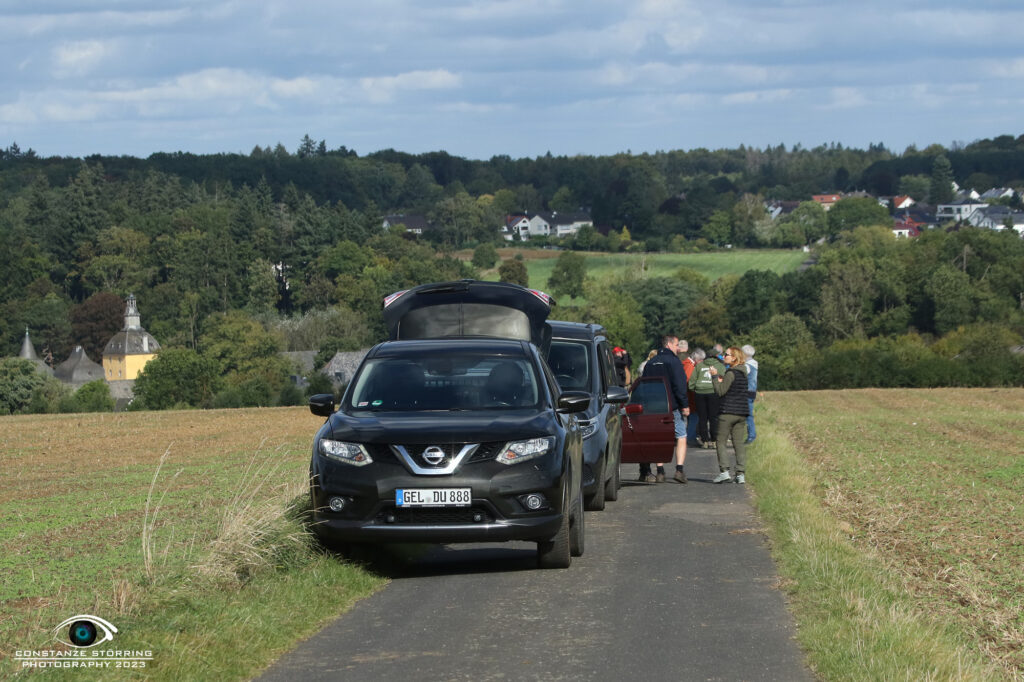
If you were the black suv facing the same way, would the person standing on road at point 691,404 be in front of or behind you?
behind

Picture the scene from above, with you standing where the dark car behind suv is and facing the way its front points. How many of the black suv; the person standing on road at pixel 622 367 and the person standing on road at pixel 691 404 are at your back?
2

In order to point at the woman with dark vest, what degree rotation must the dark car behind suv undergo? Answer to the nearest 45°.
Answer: approximately 135° to its left

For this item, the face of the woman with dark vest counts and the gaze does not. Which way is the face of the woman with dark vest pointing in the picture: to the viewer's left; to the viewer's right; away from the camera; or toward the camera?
to the viewer's left

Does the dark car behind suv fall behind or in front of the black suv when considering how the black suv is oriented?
behind

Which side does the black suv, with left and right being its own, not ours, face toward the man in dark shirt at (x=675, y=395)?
back

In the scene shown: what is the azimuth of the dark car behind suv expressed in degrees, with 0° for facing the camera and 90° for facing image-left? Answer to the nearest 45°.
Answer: approximately 0°

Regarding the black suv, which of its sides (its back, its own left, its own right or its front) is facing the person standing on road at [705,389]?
back

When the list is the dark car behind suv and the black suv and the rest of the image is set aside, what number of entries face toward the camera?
2

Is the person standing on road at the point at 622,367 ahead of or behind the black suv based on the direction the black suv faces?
behind

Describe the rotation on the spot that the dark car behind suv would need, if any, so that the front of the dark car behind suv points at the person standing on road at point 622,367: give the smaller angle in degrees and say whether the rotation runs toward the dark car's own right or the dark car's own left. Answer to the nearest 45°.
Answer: approximately 180°
